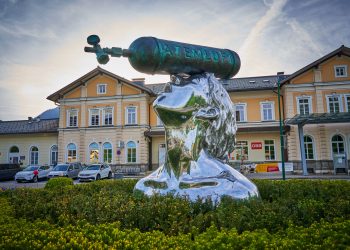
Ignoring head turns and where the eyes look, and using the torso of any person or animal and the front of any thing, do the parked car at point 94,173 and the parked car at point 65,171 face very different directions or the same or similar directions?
same or similar directions

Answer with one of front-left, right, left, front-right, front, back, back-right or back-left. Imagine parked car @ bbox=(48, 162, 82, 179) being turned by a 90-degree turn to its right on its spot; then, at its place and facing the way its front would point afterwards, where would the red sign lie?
back-right

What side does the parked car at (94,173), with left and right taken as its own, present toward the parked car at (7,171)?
right

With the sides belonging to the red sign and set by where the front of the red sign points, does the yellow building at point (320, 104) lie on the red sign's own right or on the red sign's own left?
on the red sign's own left

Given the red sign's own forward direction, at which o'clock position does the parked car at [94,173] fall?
The parked car is roughly at 2 o'clock from the red sign.

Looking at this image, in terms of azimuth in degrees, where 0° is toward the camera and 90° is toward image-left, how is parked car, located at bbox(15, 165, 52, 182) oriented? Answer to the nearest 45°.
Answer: approximately 45°

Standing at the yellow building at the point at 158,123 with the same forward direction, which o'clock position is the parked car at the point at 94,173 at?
The parked car is roughly at 1 o'clock from the yellow building.

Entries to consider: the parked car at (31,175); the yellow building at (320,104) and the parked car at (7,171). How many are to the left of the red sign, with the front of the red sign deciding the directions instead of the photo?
1

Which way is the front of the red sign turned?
toward the camera

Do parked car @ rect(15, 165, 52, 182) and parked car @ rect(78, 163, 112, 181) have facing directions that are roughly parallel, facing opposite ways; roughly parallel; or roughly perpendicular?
roughly parallel

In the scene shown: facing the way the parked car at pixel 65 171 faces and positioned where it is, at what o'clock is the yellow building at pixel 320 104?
The yellow building is roughly at 8 o'clock from the parked car.

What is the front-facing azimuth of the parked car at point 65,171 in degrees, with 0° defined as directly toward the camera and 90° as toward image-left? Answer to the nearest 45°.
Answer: approximately 45°

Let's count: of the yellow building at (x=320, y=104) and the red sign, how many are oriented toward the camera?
2

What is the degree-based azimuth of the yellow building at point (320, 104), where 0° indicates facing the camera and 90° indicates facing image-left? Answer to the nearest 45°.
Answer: approximately 0°

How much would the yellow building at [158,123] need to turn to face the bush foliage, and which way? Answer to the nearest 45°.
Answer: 0° — it already faces it

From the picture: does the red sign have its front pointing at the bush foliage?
yes
